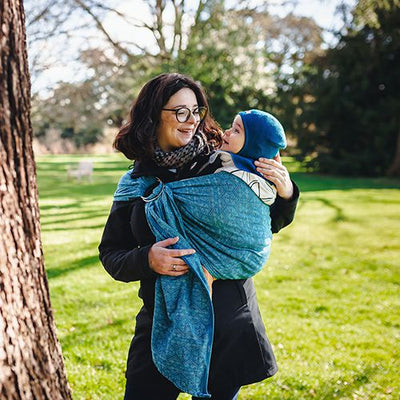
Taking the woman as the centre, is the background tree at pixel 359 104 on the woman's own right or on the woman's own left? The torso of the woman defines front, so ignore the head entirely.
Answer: on the woman's own left

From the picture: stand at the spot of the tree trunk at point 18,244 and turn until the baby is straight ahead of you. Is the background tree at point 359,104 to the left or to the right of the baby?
left

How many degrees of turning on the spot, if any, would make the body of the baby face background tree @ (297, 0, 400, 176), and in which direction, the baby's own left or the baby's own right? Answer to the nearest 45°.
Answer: approximately 90° to the baby's own right
